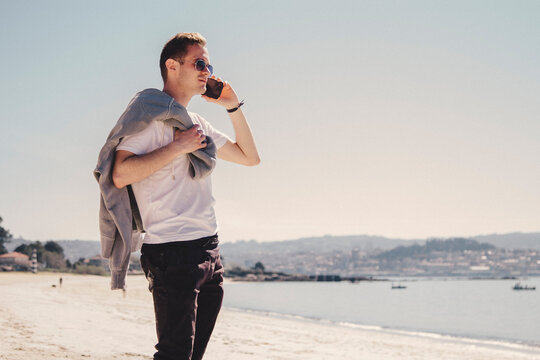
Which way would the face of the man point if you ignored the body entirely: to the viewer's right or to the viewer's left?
to the viewer's right

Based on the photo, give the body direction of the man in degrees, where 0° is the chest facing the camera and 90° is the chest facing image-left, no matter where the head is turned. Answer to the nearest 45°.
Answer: approximately 315°
